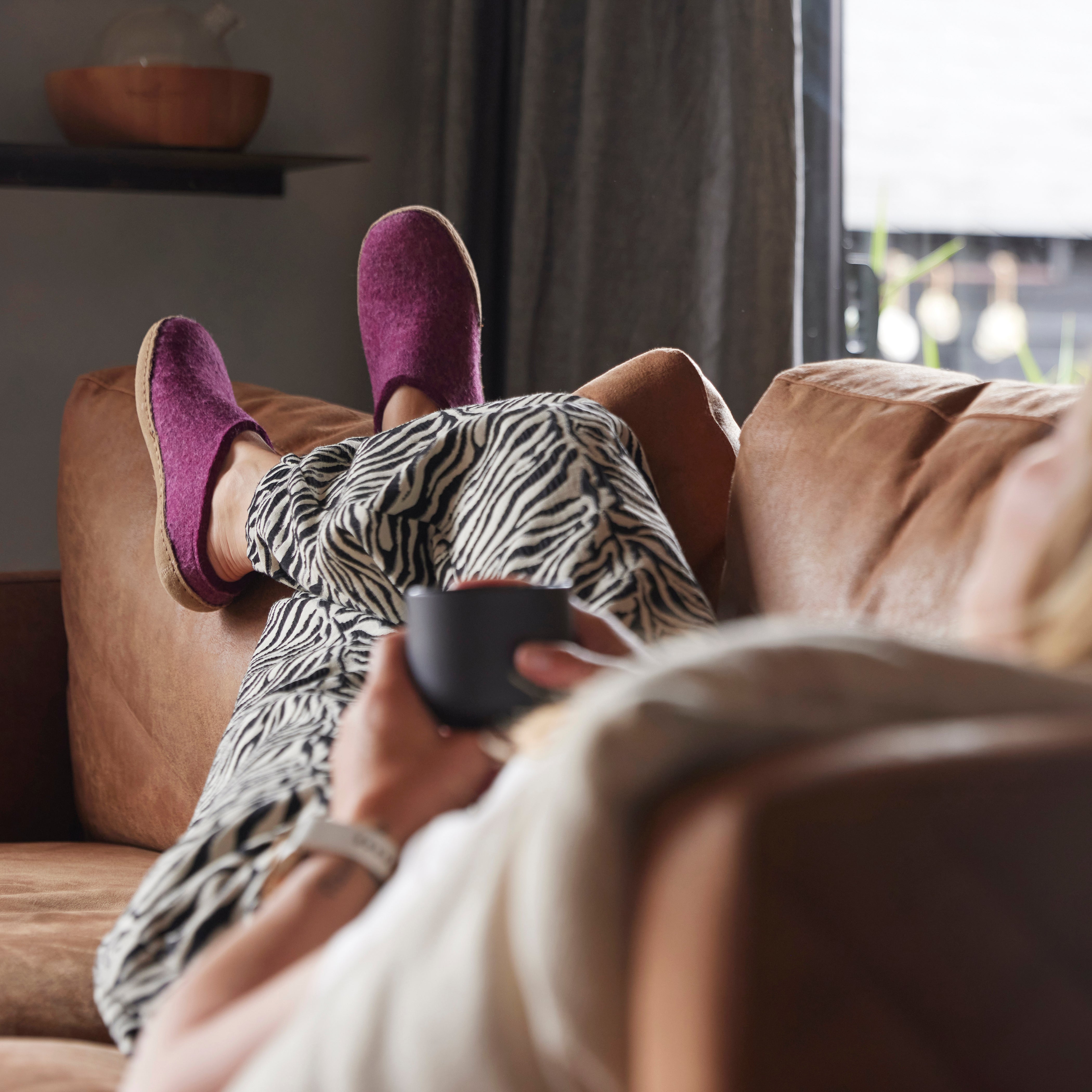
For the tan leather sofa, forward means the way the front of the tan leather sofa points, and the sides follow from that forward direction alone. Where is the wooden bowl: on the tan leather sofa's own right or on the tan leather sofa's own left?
on the tan leather sofa's own right

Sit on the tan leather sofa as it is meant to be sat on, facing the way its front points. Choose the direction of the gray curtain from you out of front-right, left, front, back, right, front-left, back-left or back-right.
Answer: back-right

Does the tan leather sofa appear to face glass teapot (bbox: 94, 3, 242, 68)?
no

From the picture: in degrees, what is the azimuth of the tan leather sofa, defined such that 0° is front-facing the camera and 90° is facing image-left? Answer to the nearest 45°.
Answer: approximately 45°
